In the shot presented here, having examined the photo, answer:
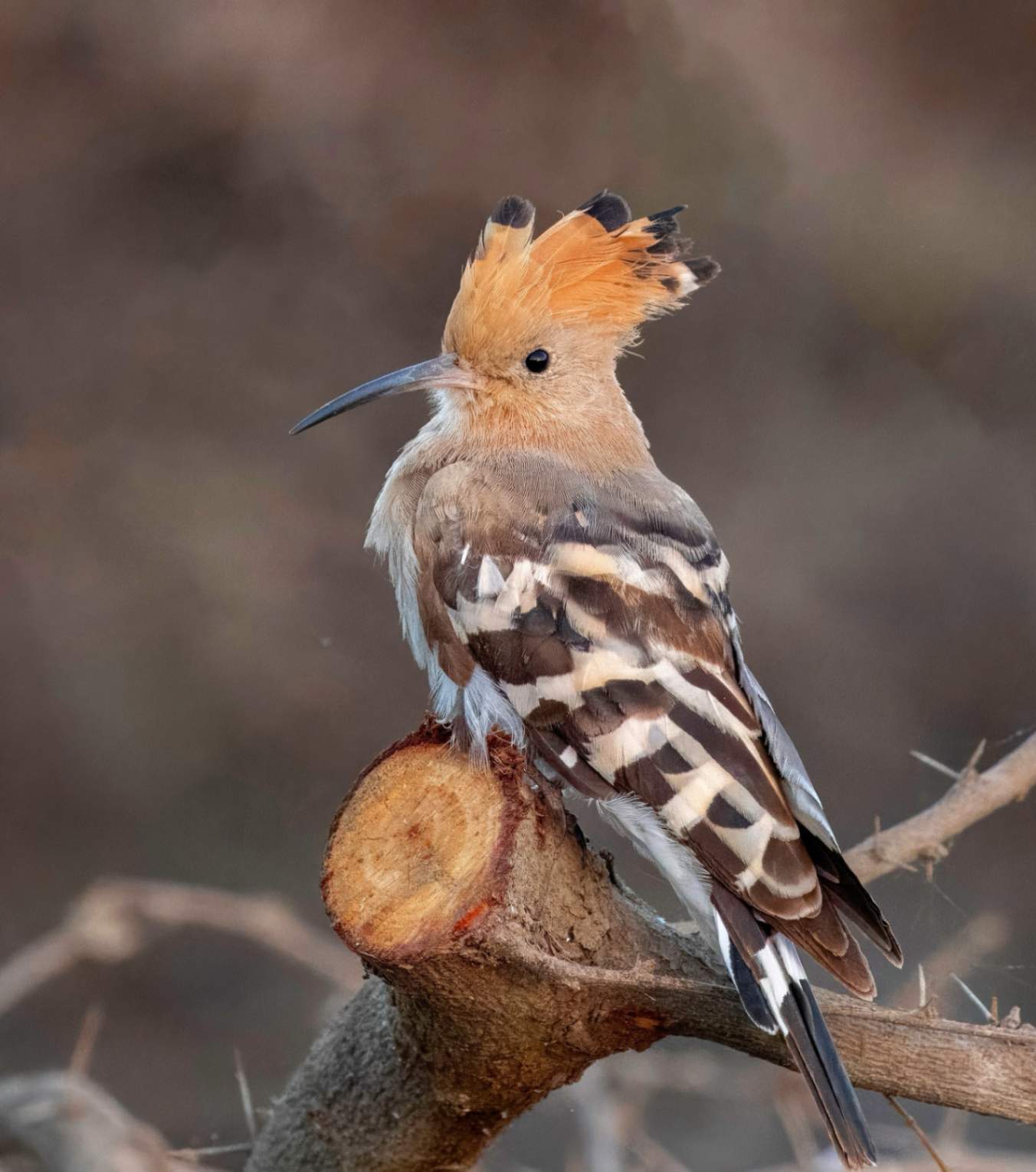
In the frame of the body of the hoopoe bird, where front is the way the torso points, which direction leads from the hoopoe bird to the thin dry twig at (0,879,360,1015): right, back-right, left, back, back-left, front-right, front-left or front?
front

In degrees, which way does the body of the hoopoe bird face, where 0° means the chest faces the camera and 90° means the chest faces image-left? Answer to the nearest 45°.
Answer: approximately 135°
